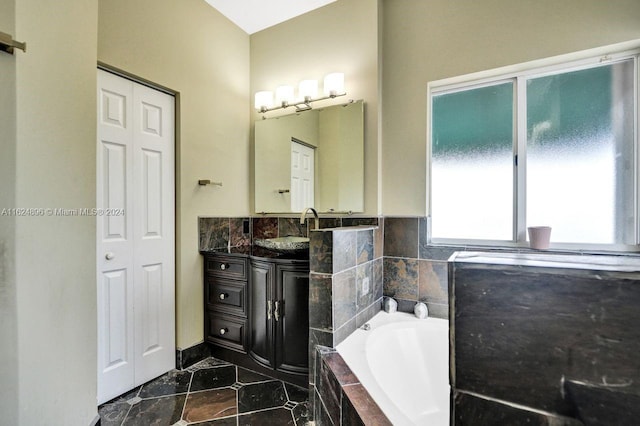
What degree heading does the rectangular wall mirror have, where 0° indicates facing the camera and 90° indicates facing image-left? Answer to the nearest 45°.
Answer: approximately 45°

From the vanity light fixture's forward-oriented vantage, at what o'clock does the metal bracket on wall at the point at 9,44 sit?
The metal bracket on wall is roughly at 12 o'clock from the vanity light fixture.

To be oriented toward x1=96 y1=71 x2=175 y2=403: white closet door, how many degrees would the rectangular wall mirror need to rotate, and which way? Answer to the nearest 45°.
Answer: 0° — it already faces it

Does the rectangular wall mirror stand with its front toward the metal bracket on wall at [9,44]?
yes

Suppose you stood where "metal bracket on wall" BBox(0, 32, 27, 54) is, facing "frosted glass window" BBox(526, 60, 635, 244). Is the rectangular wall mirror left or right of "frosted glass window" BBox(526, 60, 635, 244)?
left

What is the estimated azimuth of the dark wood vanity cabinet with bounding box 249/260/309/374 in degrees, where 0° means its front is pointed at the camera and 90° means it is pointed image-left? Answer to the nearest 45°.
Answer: approximately 45°

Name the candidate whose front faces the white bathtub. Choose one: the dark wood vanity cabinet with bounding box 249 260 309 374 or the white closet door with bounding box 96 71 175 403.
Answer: the white closet door

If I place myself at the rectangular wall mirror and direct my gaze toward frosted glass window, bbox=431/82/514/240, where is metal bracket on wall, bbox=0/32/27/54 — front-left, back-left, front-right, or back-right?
back-right

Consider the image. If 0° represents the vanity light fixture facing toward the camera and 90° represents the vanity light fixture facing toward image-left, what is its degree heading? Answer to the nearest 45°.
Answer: approximately 45°
